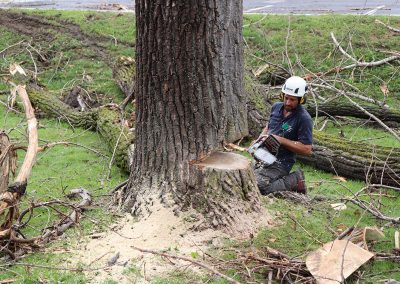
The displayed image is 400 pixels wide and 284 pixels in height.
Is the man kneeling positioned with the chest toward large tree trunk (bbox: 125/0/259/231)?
yes

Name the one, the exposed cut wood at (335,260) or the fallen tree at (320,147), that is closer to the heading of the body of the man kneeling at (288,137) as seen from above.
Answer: the exposed cut wood

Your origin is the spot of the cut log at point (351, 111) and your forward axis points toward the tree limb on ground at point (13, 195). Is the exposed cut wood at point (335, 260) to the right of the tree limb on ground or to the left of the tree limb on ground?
left

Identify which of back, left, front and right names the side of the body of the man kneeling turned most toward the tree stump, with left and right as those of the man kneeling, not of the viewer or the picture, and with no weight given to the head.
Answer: front

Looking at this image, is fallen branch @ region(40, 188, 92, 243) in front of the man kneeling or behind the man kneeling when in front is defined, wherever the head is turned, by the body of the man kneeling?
in front

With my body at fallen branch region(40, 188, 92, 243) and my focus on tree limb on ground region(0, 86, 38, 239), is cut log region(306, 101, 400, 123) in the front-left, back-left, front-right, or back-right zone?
back-right

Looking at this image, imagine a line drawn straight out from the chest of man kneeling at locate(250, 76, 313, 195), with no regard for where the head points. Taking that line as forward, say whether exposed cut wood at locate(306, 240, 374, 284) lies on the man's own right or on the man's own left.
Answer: on the man's own left

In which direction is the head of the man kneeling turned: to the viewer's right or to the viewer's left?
to the viewer's left

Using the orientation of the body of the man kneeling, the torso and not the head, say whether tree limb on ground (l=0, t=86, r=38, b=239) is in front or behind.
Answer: in front

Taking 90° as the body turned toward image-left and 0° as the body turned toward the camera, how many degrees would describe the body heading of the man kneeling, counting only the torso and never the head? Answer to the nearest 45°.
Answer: approximately 45°

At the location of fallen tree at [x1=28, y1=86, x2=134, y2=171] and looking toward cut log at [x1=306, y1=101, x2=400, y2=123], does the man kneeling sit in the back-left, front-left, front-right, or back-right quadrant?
front-right

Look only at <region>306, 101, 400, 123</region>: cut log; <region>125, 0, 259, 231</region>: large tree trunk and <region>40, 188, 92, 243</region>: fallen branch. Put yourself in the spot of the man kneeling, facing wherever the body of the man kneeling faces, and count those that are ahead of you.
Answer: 2

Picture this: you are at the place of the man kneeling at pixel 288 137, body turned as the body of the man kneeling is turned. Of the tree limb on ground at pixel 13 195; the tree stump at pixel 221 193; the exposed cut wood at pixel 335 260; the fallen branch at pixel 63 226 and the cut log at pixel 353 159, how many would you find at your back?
1
